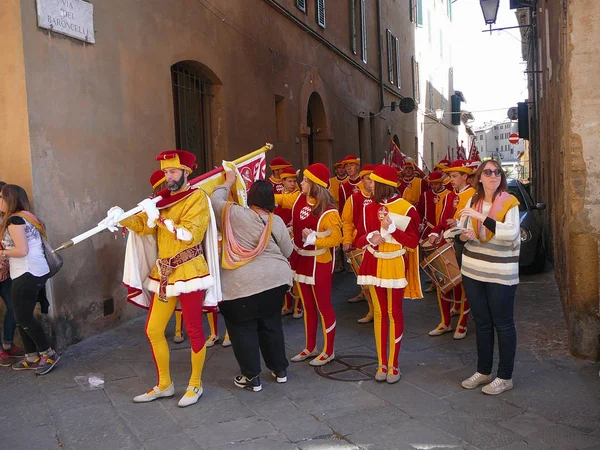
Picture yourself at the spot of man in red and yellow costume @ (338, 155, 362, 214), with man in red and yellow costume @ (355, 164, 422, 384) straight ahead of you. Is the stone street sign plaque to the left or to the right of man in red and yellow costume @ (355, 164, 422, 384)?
right

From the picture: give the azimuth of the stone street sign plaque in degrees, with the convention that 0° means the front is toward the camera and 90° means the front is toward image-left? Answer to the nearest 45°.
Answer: approximately 315°

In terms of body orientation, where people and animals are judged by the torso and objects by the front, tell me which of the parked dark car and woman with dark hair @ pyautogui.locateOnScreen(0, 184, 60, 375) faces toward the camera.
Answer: the parked dark car

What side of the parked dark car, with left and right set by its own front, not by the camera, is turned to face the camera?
front

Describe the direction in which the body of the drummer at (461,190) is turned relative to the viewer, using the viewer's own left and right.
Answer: facing the viewer and to the left of the viewer

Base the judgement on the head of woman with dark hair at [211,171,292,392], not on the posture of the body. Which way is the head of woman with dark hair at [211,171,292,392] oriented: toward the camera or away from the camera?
away from the camera

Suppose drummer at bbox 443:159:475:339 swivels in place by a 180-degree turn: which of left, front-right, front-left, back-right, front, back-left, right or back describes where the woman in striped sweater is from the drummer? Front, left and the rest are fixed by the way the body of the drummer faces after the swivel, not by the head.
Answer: back-right

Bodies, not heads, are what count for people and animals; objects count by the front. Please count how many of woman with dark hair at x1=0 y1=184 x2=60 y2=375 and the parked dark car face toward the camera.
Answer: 1

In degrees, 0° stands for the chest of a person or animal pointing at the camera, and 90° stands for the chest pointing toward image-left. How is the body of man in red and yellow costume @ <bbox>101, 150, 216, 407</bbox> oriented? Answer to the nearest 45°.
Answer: approximately 45°

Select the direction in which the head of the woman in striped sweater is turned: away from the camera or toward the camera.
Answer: toward the camera
